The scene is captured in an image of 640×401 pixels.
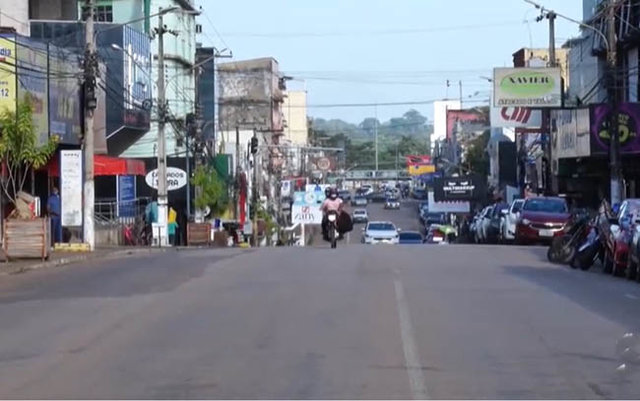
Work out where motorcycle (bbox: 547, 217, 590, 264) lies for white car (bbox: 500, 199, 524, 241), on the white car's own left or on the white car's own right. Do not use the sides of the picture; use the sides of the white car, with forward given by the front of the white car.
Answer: on the white car's own left

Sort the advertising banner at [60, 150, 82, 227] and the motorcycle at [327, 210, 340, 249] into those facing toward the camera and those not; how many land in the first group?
2

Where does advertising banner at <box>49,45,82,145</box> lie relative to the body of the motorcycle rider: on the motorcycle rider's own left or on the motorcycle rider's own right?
on the motorcycle rider's own right

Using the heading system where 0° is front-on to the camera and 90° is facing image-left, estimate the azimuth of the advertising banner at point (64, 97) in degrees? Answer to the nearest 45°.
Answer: approximately 315°
